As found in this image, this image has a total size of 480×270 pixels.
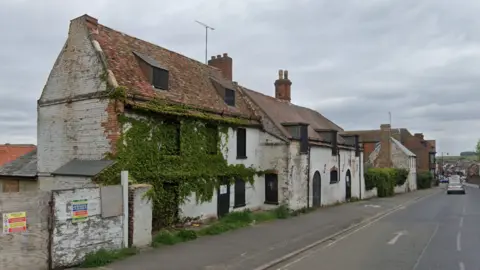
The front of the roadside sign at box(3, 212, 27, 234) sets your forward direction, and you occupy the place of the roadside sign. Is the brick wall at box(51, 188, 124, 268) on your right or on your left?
on your left

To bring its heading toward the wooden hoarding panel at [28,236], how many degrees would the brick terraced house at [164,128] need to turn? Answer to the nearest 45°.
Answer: approximately 45° to its right

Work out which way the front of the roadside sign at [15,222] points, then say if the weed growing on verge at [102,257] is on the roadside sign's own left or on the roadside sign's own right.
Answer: on the roadside sign's own left

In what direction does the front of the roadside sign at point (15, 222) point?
toward the camera

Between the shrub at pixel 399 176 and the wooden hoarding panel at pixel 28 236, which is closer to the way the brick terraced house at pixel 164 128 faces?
the wooden hoarding panel

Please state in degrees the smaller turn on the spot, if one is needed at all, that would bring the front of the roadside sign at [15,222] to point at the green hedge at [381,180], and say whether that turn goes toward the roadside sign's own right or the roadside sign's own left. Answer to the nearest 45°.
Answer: approximately 135° to the roadside sign's own left

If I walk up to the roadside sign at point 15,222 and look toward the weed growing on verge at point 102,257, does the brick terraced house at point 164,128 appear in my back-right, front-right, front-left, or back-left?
front-left

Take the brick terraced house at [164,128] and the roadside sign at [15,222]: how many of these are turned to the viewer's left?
0

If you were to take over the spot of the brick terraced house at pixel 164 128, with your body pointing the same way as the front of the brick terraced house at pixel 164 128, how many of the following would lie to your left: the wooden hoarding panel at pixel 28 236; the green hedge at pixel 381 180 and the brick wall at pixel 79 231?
1
